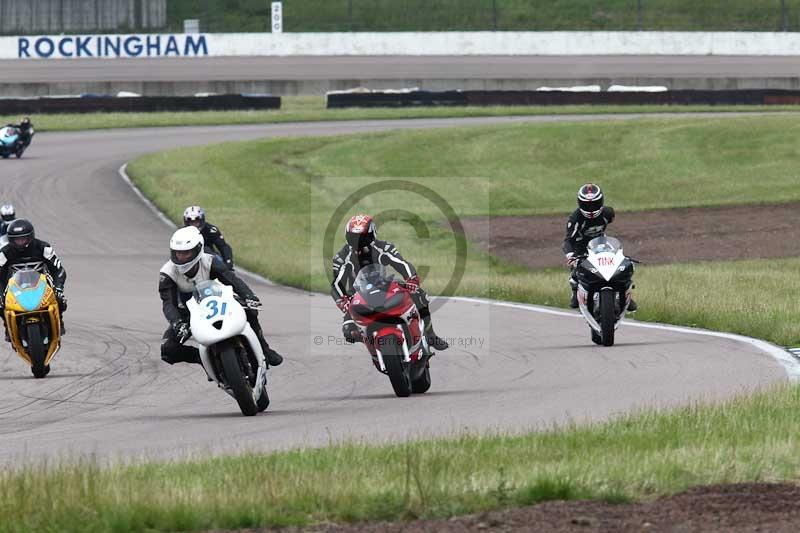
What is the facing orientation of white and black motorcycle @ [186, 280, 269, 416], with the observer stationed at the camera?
facing the viewer

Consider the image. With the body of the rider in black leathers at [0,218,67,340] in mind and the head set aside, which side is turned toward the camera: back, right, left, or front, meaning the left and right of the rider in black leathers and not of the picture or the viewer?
front

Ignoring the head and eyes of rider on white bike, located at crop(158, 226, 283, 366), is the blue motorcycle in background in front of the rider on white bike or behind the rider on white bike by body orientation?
behind

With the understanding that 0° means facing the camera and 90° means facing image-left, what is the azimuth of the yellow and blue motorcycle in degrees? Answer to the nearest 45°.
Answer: approximately 0°

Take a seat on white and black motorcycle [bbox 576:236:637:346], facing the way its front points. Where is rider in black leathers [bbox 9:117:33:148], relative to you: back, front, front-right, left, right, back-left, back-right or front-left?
back-right

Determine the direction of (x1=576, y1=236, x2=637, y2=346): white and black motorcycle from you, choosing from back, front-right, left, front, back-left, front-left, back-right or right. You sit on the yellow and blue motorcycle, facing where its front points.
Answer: left

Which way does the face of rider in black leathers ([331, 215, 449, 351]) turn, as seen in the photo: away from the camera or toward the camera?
toward the camera

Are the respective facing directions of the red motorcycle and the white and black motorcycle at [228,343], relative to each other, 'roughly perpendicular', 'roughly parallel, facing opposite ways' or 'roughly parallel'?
roughly parallel

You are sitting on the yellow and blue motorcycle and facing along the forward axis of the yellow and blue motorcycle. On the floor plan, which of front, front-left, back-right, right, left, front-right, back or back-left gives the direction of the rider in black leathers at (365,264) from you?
front-left

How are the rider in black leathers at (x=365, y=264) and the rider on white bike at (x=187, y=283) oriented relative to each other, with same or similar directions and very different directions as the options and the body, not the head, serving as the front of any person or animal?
same or similar directions

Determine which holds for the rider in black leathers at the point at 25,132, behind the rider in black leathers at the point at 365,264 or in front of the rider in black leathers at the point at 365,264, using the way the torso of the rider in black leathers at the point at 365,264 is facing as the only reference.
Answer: behind

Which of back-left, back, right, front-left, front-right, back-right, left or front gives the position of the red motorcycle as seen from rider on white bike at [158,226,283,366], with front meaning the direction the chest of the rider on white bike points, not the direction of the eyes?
left

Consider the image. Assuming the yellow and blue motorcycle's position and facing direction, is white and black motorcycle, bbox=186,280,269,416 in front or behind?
in front

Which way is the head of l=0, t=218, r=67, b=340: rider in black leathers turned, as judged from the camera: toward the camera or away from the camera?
toward the camera
